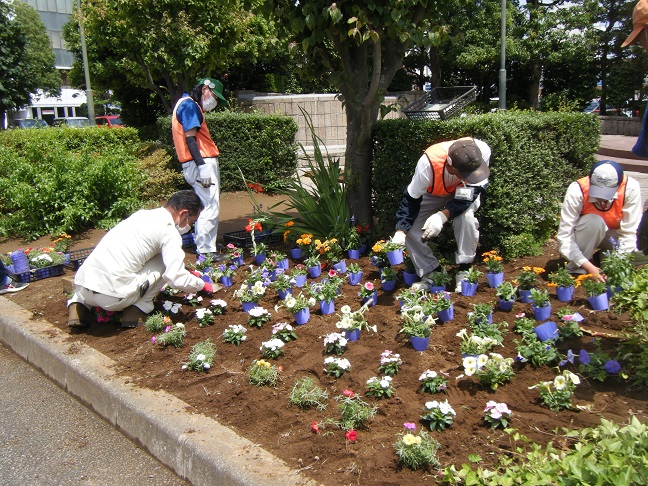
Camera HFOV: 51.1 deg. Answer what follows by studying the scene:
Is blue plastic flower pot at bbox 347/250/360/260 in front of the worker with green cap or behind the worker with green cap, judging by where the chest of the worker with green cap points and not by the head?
in front

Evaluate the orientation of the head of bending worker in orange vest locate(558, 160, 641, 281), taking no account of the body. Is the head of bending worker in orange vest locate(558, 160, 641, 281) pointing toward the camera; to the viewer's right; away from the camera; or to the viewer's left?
toward the camera

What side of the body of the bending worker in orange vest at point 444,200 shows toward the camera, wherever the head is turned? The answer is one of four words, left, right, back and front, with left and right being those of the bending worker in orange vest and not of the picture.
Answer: front

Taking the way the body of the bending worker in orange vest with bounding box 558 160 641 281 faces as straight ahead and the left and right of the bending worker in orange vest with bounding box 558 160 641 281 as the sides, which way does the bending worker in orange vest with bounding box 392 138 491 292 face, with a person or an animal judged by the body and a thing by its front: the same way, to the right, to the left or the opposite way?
the same way

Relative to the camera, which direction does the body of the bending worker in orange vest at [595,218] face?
toward the camera

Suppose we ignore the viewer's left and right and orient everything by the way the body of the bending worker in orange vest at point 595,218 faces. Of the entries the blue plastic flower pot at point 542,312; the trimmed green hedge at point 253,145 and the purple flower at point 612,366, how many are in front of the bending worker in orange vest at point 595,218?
2

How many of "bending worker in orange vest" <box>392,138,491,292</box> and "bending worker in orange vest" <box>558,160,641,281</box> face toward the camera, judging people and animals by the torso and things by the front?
2

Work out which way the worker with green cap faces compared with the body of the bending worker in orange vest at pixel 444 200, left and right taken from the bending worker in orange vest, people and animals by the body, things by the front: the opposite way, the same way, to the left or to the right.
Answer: to the left

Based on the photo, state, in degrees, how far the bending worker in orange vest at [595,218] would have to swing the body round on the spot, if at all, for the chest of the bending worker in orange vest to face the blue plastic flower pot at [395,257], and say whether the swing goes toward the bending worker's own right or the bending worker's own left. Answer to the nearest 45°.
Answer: approximately 90° to the bending worker's own right

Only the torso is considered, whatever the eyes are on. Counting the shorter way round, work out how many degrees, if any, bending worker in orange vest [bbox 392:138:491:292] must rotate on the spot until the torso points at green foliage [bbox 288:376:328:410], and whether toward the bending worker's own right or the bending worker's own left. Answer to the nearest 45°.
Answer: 0° — they already face it

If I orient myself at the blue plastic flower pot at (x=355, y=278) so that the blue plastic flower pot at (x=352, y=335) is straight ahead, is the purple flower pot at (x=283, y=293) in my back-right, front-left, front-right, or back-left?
front-right

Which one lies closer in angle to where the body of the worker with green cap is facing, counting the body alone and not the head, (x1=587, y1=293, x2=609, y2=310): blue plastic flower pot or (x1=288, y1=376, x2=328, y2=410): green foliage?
the blue plastic flower pot
